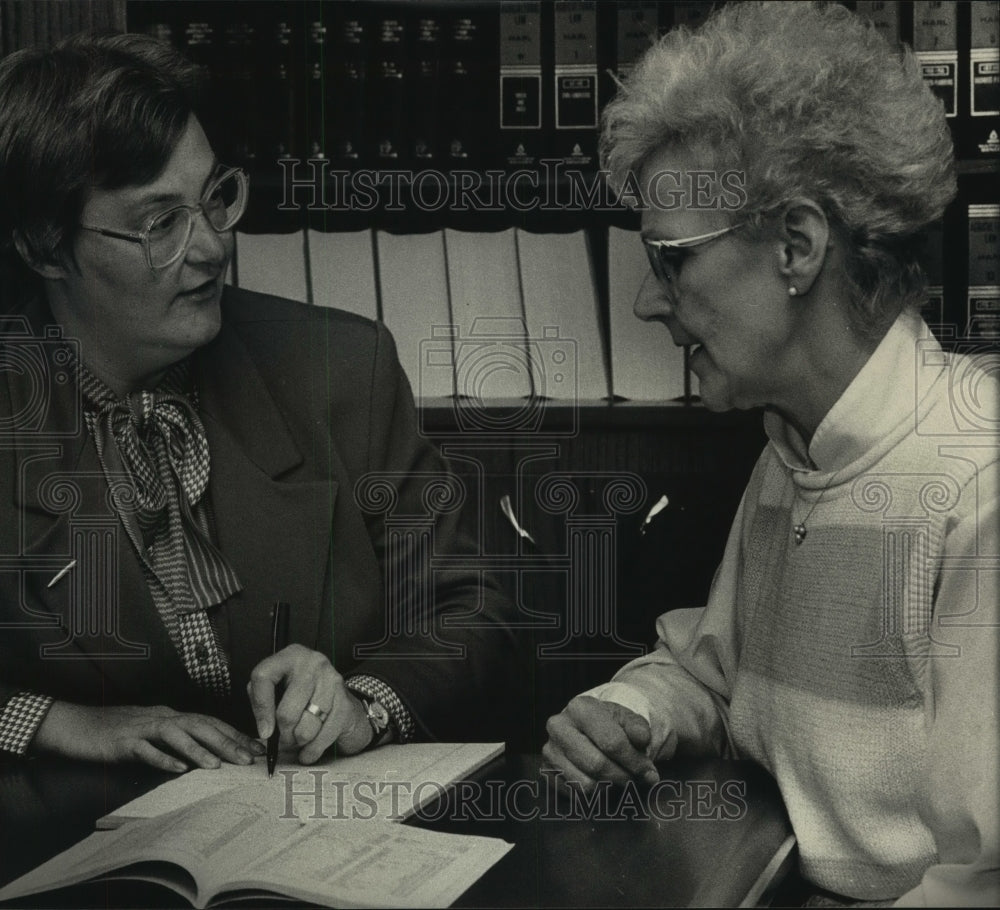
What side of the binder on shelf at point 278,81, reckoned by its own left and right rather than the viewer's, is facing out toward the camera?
front

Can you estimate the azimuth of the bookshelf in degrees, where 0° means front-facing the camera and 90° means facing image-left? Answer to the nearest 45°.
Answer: approximately 0°

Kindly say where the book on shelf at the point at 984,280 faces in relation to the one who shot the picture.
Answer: facing the viewer

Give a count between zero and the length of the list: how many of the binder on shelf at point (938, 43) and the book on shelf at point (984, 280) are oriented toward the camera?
2

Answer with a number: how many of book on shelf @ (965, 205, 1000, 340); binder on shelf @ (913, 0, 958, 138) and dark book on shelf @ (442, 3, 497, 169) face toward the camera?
3

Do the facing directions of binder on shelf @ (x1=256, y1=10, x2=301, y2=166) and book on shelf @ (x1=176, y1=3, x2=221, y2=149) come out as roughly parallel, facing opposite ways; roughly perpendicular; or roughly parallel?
roughly parallel

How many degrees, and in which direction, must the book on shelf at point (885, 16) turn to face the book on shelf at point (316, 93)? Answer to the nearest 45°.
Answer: approximately 90° to its right

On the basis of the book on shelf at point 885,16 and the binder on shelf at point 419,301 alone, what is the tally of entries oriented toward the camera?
2

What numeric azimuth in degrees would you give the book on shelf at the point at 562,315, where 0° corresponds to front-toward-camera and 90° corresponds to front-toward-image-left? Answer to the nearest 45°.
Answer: approximately 0°

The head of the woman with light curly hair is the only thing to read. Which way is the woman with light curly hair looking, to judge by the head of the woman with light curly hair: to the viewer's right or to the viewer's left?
to the viewer's left

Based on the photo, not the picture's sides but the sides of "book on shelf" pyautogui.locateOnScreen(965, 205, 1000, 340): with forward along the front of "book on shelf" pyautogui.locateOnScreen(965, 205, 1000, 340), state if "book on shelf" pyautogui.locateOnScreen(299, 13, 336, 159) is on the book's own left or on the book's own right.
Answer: on the book's own right
